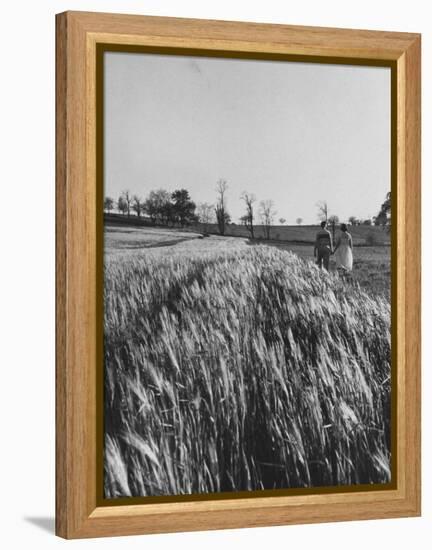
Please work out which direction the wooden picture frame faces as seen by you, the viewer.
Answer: facing the viewer and to the right of the viewer
